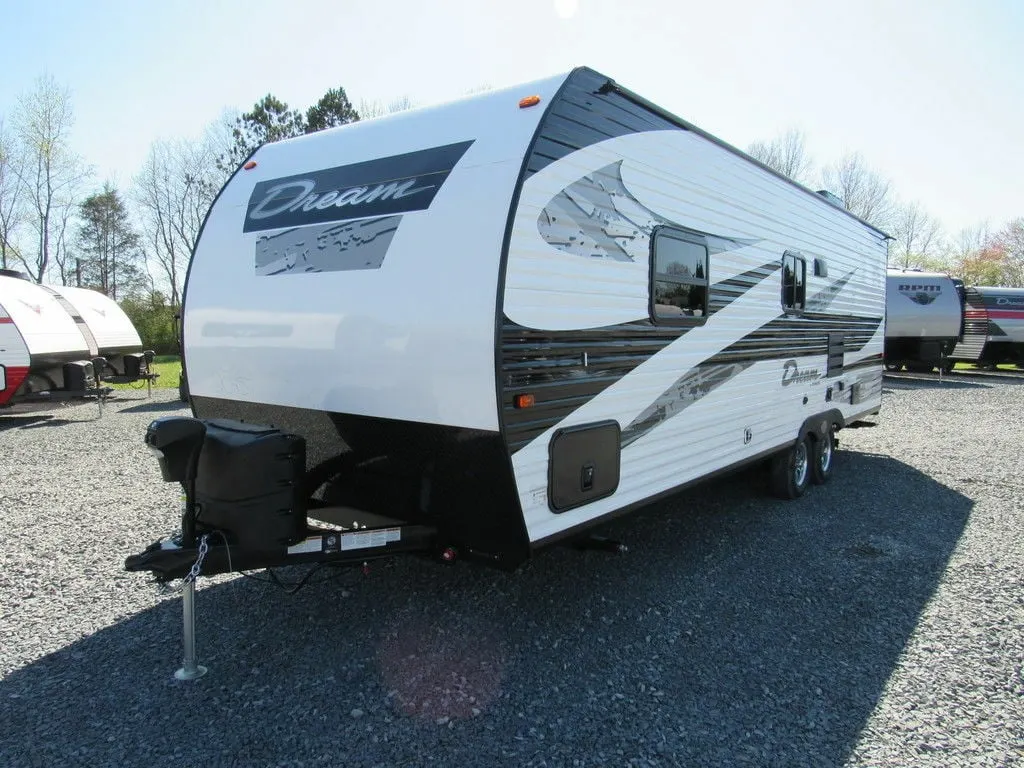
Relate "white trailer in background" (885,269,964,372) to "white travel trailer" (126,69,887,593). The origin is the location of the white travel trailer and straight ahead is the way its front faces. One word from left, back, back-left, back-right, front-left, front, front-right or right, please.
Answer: back

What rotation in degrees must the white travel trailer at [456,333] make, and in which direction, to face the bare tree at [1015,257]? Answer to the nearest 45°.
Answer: approximately 180°

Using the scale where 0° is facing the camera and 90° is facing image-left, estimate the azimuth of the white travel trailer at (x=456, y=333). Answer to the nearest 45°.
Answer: approximately 45°

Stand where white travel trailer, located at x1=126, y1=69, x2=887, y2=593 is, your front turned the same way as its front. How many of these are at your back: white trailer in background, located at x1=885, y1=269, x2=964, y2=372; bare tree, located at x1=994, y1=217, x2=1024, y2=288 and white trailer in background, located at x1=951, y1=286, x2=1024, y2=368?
3

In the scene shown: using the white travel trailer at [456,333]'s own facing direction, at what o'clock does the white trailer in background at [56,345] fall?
The white trailer in background is roughly at 3 o'clock from the white travel trailer.

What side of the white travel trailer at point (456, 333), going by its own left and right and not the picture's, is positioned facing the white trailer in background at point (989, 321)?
back

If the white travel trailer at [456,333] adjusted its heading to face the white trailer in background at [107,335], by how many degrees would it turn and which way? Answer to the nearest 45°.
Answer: approximately 90° to its right
